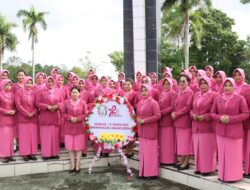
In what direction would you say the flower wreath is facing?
toward the camera

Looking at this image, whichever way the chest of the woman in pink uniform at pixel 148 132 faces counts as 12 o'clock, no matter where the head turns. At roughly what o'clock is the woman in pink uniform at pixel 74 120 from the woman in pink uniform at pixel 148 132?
the woman in pink uniform at pixel 74 120 is roughly at 2 o'clock from the woman in pink uniform at pixel 148 132.

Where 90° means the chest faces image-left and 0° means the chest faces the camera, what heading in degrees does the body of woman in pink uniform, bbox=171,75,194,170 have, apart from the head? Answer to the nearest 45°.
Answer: approximately 45°

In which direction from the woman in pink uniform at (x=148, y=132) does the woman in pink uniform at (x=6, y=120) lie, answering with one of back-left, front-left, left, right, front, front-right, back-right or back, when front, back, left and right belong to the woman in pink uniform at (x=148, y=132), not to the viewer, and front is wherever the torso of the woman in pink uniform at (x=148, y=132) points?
front-right

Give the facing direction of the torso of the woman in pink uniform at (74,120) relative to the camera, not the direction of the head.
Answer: toward the camera

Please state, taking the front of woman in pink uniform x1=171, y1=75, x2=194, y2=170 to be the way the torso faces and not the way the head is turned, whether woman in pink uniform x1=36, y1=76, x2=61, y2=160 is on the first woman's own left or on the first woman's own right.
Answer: on the first woman's own right

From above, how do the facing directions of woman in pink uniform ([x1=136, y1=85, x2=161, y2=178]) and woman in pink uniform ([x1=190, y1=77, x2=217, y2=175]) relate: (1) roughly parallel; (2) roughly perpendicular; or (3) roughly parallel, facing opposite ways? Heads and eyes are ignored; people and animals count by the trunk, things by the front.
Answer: roughly parallel

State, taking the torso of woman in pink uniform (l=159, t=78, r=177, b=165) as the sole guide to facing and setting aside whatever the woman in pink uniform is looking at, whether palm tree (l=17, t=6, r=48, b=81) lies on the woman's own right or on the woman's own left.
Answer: on the woman's own right

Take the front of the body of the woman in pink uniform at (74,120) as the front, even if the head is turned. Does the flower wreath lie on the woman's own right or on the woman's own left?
on the woman's own left

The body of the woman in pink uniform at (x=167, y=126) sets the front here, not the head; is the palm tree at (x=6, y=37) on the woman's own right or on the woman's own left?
on the woman's own right

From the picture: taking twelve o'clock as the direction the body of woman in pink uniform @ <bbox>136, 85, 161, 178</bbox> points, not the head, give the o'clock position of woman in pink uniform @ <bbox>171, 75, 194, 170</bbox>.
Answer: woman in pink uniform @ <bbox>171, 75, 194, 170</bbox> is roughly at 8 o'clock from woman in pink uniform @ <bbox>136, 85, 161, 178</bbox>.

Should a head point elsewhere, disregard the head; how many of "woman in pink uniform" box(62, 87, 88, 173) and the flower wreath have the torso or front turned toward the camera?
2

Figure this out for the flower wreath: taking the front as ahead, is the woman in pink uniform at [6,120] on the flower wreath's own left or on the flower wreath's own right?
on the flower wreath's own right

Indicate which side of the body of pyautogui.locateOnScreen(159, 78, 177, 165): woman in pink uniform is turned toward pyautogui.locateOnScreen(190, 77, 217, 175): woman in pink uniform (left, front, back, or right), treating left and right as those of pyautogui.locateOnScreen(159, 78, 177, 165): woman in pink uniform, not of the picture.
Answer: left

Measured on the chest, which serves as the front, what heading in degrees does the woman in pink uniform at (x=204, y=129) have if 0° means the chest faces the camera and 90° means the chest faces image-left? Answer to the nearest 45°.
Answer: approximately 45°
